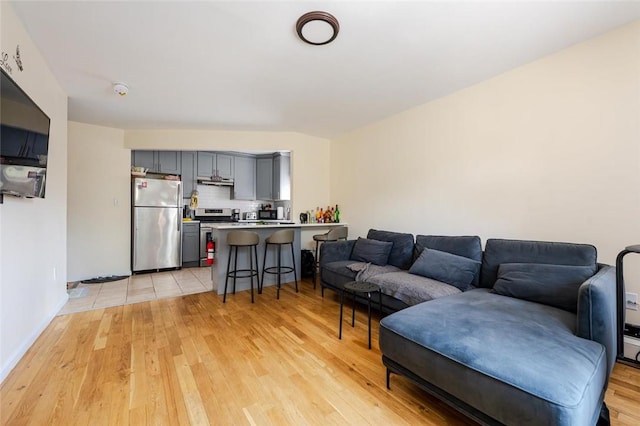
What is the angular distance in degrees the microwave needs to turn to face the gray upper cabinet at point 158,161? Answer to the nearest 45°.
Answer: approximately 90° to its right

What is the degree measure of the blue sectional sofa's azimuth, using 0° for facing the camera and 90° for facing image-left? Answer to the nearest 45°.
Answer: approximately 45°

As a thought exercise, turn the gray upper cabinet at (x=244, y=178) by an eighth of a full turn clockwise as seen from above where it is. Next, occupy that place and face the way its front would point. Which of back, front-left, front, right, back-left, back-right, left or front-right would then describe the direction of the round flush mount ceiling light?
front-left

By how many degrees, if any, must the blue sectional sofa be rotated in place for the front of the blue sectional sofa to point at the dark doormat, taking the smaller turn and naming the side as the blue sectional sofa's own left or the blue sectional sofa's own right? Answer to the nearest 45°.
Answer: approximately 45° to the blue sectional sofa's own right

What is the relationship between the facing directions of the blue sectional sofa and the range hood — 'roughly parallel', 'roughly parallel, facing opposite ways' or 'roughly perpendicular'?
roughly perpendicular

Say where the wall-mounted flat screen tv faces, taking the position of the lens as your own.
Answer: facing to the right of the viewer

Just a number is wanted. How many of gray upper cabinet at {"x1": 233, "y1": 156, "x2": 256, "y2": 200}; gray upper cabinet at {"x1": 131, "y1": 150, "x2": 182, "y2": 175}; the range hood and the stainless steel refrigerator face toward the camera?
4

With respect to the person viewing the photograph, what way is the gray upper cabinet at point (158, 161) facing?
facing the viewer

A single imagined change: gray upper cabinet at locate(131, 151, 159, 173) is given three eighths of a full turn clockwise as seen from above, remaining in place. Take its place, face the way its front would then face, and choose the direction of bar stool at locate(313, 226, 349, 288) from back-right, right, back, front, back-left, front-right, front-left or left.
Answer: back

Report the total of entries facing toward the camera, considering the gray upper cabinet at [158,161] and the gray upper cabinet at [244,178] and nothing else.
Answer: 2

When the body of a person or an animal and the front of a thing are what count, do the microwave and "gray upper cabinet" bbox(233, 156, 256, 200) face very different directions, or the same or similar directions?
same or similar directions

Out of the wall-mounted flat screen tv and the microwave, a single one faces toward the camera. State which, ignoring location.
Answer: the microwave

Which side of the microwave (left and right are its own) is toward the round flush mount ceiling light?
front
